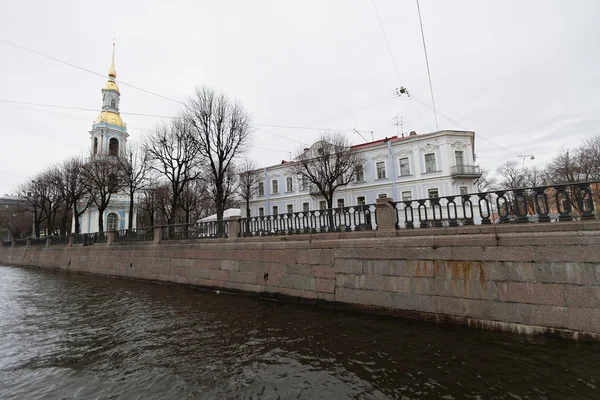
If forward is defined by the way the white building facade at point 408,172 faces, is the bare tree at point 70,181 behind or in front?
in front

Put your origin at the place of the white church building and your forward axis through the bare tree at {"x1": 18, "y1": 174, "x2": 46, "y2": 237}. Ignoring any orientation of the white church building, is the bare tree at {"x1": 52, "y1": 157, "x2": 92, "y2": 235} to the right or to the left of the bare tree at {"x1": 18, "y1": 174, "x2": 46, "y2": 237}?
left

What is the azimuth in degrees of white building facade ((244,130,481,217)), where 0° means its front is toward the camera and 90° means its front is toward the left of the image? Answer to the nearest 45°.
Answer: approximately 45°

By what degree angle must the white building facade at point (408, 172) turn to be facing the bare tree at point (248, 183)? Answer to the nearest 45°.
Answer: approximately 45° to its right

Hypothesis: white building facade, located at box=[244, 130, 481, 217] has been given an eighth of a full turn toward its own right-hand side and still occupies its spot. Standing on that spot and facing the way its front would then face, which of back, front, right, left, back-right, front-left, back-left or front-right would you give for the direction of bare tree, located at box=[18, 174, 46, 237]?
front

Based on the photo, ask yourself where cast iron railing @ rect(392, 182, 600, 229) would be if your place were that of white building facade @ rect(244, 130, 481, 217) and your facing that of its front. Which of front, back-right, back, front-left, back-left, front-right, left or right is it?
front-left

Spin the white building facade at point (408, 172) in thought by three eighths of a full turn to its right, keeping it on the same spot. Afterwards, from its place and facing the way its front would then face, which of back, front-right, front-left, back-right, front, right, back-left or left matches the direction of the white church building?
left

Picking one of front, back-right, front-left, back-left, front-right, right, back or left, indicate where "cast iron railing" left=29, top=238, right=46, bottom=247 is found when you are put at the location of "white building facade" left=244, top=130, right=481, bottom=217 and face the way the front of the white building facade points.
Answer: front-right

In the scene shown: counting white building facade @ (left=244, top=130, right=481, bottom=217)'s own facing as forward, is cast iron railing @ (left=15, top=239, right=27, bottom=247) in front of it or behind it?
in front
